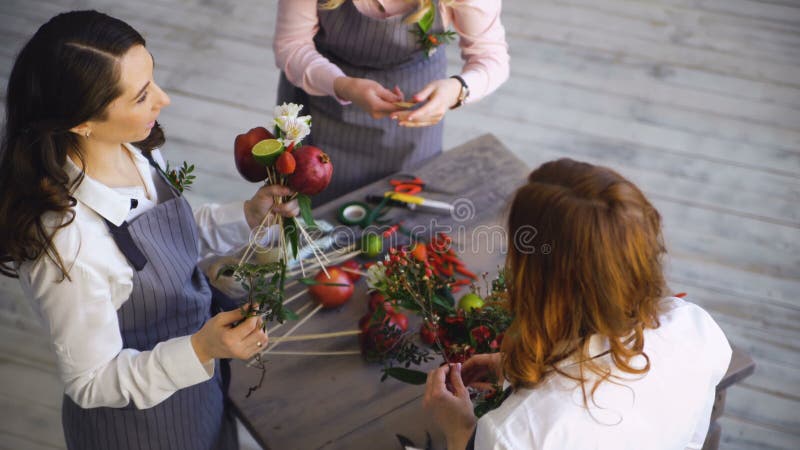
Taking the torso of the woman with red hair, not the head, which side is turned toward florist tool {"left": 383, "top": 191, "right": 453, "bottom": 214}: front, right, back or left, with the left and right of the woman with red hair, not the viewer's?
front

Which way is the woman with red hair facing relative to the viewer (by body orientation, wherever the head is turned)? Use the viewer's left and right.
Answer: facing away from the viewer and to the left of the viewer

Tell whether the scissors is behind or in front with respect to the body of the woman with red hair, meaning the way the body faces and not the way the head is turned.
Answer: in front

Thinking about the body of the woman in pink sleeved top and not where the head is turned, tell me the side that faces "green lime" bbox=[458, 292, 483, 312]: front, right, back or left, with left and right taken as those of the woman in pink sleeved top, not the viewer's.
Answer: front

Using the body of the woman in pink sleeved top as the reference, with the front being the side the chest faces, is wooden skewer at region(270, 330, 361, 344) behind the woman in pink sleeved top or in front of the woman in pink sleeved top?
in front

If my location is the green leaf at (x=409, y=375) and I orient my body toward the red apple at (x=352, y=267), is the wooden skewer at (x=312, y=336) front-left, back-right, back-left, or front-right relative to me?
front-left

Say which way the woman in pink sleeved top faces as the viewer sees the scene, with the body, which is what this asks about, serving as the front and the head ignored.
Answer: toward the camera

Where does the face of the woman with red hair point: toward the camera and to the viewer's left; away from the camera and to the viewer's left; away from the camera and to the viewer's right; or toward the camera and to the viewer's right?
away from the camera and to the viewer's left

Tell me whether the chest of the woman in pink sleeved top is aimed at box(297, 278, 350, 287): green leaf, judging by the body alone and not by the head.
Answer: yes

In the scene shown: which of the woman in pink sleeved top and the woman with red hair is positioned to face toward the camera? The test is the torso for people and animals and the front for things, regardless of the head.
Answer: the woman in pink sleeved top

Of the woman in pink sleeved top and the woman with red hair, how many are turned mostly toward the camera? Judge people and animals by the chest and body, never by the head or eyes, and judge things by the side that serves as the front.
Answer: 1

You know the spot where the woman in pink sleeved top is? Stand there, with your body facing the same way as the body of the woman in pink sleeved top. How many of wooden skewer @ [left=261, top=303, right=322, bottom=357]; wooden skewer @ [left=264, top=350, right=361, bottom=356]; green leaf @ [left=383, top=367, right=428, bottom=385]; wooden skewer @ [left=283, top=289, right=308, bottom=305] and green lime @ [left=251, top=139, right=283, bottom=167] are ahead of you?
5

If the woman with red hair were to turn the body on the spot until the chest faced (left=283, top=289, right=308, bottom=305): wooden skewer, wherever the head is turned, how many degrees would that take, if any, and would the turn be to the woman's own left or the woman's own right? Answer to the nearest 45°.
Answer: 0° — they already face it
